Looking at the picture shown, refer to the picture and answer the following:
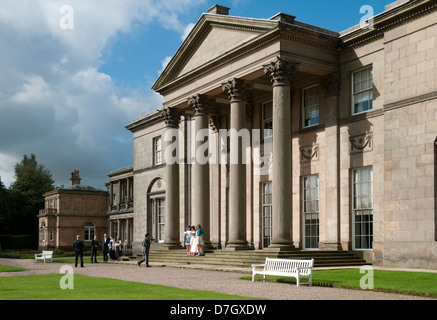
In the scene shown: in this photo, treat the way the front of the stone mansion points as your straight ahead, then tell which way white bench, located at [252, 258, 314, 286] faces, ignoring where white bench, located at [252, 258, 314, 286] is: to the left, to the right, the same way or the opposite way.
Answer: the same way

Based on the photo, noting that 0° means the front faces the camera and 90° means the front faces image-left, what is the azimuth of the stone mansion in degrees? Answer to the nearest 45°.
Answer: approximately 45°

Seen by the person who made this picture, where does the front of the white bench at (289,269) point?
facing the viewer and to the left of the viewer

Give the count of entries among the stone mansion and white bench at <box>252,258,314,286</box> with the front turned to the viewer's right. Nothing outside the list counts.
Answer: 0

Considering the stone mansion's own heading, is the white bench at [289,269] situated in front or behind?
in front

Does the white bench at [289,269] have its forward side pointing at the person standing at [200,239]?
no
